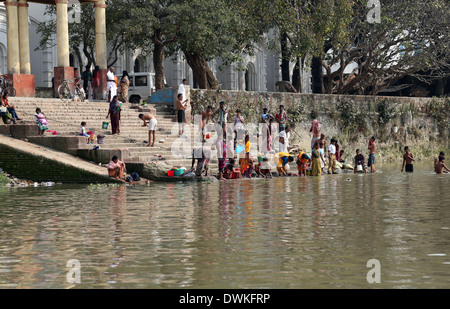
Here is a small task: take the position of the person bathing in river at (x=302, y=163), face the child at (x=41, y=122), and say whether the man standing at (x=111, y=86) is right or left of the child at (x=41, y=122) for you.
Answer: right

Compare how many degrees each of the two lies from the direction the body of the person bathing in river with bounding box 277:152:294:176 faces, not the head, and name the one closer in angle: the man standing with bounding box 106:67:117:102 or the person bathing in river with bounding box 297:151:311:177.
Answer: the person bathing in river

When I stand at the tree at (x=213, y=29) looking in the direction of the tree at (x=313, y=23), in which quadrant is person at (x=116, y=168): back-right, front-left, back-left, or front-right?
back-right

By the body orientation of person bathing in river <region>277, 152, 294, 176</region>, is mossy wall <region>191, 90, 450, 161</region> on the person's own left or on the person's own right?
on the person's own left

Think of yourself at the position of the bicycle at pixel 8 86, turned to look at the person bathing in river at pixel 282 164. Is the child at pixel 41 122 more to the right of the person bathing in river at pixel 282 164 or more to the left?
right

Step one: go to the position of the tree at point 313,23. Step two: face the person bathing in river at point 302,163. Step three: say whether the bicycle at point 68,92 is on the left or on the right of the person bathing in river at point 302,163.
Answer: right

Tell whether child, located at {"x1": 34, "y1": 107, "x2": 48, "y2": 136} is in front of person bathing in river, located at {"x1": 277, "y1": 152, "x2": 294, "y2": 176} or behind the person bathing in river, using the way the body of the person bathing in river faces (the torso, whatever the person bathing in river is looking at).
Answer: behind

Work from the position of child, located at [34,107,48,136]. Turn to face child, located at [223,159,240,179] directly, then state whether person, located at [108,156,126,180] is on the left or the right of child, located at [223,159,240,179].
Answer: right
